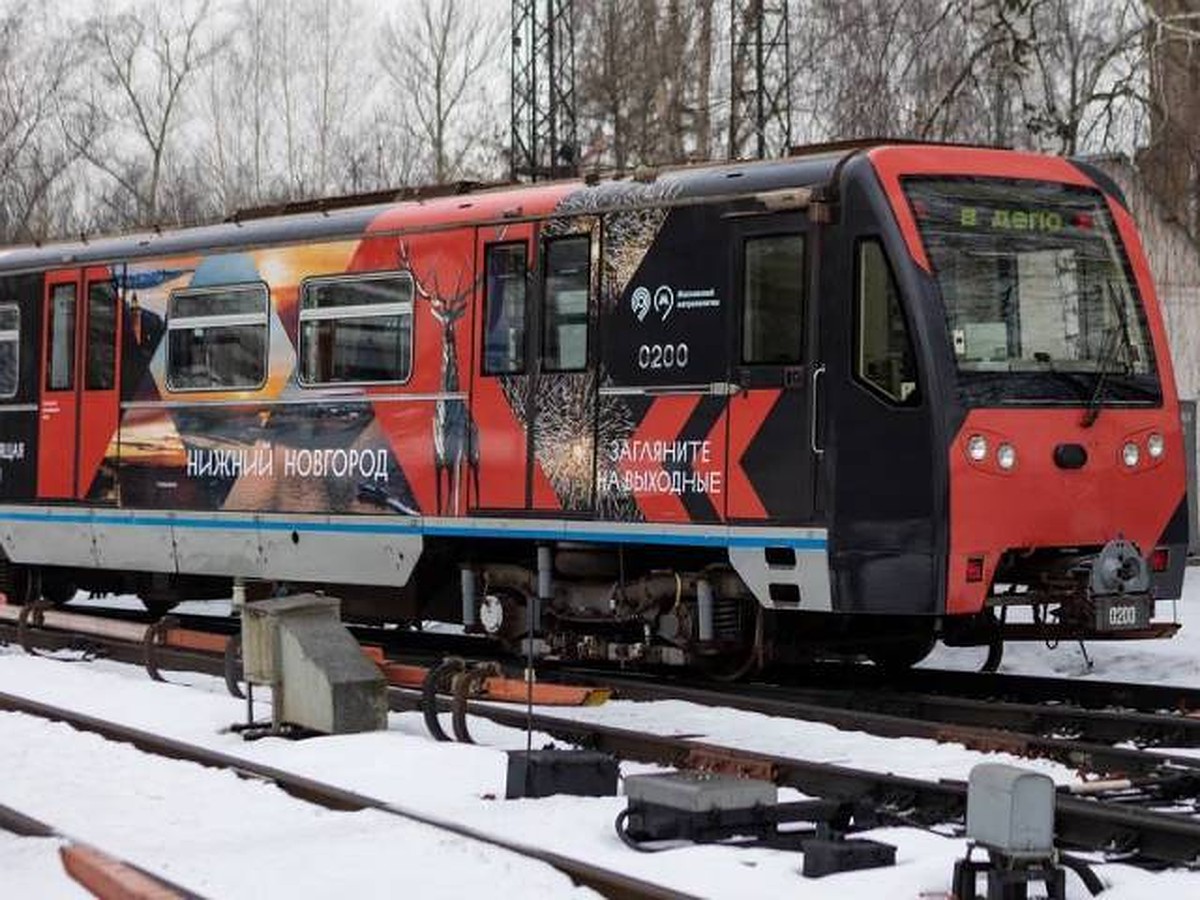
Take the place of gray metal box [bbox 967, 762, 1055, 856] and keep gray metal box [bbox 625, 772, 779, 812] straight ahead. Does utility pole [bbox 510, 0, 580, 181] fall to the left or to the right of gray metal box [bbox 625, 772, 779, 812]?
right

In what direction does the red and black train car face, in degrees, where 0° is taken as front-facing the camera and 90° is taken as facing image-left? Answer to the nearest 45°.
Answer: approximately 315°

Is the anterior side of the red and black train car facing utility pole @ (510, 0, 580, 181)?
no

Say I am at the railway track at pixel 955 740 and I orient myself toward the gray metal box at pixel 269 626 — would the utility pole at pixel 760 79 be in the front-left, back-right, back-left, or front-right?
front-right

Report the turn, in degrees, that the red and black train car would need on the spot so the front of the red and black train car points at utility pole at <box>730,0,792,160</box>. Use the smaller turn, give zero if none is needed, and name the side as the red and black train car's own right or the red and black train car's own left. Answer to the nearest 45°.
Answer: approximately 135° to the red and black train car's own left

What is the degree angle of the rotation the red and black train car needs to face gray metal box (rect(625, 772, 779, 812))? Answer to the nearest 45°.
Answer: approximately 45° to its right

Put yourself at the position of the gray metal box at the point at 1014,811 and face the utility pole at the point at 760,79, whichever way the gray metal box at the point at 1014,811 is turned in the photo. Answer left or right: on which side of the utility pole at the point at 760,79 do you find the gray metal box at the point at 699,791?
left

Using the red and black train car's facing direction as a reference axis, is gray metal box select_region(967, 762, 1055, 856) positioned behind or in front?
in front

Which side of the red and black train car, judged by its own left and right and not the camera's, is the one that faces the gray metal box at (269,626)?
right
